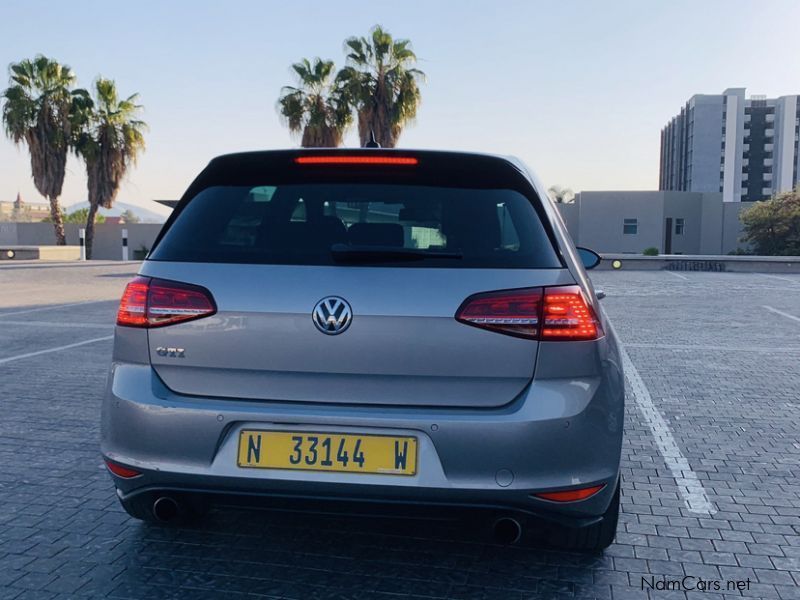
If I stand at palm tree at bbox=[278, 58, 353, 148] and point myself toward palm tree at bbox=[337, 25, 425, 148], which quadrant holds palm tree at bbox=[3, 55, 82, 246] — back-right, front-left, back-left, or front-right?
back-right

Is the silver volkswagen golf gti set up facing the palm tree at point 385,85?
yes

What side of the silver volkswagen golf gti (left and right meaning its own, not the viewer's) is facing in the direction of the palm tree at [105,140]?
front

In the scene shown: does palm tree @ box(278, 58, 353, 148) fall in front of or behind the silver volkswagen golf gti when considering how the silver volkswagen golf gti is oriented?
in front

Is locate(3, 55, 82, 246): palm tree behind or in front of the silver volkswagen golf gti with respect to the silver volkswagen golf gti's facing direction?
in front

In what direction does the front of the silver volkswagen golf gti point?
away from the camera
